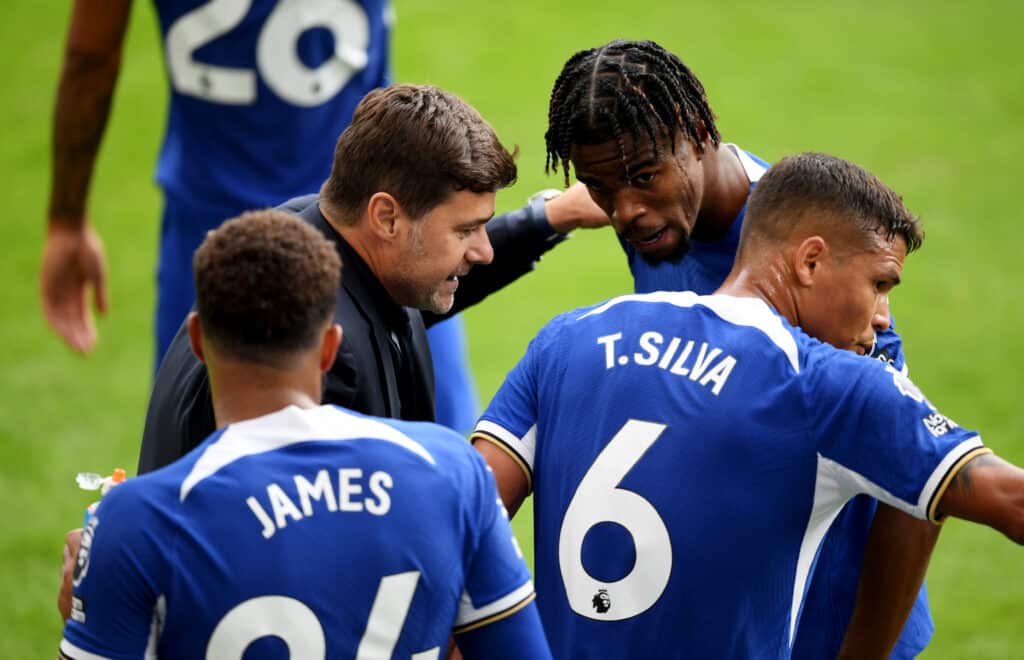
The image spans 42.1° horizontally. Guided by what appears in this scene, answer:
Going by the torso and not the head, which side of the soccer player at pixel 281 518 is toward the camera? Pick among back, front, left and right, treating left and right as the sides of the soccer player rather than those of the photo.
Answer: back

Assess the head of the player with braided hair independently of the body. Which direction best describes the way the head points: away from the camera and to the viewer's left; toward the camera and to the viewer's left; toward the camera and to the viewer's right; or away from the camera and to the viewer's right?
toward the camera and to the viewer's left

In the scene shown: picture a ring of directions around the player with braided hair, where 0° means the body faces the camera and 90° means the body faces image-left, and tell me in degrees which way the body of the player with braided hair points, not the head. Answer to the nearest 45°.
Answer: approximately 45°

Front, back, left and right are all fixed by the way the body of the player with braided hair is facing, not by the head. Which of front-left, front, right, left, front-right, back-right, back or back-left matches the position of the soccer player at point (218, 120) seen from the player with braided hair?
right

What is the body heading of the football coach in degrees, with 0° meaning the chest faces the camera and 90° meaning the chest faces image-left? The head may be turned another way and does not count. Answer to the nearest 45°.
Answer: approximately 315°

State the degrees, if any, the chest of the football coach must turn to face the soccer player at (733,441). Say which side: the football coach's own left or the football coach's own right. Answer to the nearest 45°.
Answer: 0° — they already face them

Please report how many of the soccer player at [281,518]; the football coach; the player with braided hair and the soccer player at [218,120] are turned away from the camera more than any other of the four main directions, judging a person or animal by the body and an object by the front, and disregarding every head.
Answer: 2

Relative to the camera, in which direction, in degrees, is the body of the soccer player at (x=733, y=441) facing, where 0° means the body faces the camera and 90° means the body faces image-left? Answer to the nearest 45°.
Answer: approximately 225°

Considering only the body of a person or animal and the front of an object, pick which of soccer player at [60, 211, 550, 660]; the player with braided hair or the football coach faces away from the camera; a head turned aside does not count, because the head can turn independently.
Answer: the soccer player

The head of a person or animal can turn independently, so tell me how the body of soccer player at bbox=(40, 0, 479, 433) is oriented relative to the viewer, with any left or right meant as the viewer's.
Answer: facing away from the viewer

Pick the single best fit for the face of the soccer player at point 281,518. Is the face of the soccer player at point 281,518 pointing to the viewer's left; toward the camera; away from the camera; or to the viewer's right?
away from the camera

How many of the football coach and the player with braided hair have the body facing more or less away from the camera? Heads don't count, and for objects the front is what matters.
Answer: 0

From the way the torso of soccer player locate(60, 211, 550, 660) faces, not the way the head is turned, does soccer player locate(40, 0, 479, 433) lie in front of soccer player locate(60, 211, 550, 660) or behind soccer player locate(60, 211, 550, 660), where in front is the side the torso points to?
in front

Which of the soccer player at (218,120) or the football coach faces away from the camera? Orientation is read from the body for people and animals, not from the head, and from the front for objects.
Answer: the soccer player

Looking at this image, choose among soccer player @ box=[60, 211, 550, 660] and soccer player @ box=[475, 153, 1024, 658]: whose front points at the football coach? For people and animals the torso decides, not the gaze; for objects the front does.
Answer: soccer player @ box=[60, 211, 550, 660]
